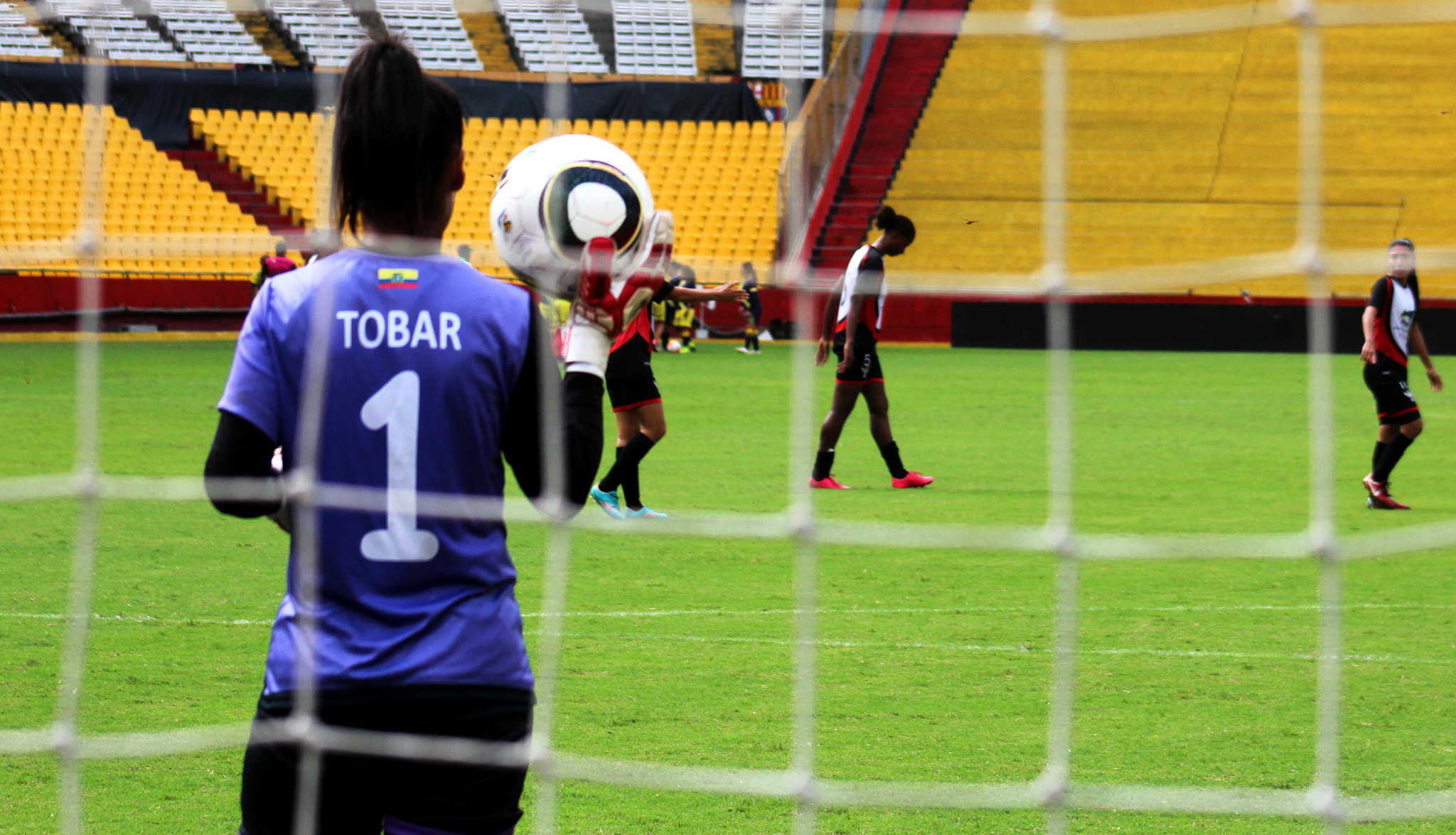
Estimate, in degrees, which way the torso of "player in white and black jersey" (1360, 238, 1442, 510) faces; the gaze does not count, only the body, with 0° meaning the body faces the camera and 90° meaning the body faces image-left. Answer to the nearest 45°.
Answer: approximately 315°

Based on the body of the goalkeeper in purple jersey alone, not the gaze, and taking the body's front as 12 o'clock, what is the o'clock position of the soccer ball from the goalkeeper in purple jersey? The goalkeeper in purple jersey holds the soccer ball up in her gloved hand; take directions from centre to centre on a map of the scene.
The soccer ball is roughly at 1 o'clock from the goalkeeper in purple jersey.

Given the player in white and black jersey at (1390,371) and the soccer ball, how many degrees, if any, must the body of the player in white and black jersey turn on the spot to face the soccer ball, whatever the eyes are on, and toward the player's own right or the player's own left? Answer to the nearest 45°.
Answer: approximately 45° to the player's own right

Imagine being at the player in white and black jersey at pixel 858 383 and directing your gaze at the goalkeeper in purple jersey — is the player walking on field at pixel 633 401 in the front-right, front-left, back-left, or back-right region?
front-right

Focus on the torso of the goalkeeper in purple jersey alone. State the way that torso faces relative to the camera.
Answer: away from the camera

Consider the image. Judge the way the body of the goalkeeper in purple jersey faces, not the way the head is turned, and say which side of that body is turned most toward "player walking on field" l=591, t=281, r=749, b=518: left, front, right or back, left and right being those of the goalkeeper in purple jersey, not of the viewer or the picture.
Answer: front

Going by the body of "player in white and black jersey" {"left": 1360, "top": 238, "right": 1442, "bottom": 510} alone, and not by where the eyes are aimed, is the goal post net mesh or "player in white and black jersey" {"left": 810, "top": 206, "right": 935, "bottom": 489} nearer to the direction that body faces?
the goal post net mesh
